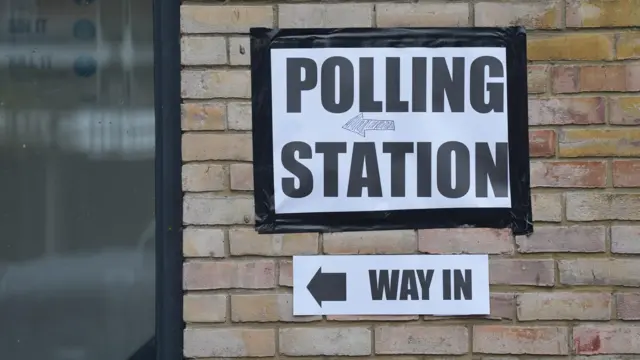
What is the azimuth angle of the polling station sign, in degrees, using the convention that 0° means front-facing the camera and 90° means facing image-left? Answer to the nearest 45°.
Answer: approximately 0°

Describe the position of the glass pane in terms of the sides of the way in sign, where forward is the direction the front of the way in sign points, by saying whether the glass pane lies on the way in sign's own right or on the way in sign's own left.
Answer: on the way in sign's own right

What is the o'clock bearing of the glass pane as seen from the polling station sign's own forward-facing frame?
The glass pane is roughly at 3 o'clock from the polling station sign.

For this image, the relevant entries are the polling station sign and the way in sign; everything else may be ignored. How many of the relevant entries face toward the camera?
2

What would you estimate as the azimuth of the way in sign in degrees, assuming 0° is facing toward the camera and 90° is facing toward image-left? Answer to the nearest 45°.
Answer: approximately 0°
